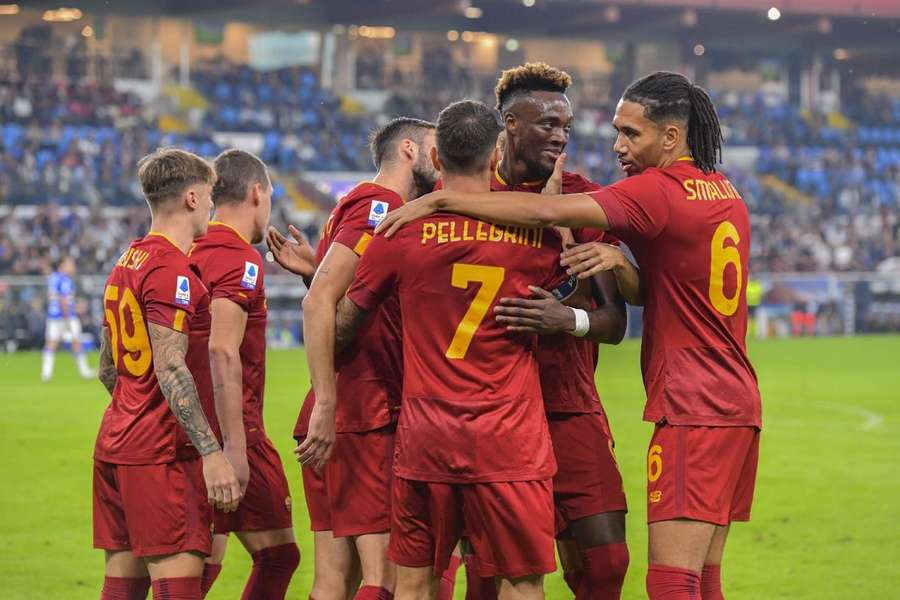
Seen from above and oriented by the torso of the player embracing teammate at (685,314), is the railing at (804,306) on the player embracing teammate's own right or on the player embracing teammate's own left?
on the player embracing teammate's own right

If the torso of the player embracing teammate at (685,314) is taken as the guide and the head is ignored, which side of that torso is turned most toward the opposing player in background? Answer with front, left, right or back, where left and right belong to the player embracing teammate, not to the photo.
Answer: front

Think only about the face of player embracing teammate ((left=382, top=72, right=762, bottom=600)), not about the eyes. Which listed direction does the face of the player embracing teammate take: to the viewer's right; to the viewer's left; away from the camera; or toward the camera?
to the viewer's left

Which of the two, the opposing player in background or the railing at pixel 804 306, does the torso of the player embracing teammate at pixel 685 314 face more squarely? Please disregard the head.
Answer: the opposing player in background

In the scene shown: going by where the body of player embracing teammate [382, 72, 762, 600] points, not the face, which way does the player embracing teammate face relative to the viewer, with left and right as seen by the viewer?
facing away from the viewer and to the left of the viewer
